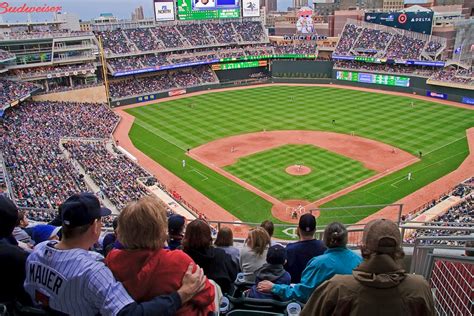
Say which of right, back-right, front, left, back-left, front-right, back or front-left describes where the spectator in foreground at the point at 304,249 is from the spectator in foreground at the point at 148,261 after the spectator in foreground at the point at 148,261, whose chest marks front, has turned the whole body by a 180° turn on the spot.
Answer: back-left

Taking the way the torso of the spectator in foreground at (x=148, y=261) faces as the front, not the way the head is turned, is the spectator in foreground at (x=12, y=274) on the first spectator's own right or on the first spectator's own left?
on the first spectator's own left

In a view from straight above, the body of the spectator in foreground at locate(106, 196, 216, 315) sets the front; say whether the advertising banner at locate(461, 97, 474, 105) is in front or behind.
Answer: in front

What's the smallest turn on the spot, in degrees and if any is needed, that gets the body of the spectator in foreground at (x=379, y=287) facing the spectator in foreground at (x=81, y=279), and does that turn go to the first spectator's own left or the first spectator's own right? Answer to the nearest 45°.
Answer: approximately 90° to the first spectator's own left

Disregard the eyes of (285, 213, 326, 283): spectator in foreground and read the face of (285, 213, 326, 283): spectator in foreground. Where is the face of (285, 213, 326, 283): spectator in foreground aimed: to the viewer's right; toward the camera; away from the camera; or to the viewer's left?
away from the camera

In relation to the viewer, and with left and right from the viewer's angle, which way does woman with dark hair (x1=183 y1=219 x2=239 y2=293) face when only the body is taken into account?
facing away from the viewer

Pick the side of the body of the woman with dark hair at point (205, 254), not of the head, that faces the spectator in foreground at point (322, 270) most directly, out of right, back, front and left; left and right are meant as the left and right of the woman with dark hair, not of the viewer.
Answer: right

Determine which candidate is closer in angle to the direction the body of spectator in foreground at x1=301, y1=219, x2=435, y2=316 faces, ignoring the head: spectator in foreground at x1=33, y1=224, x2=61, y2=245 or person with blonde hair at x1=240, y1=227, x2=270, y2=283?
the person with blonde hair

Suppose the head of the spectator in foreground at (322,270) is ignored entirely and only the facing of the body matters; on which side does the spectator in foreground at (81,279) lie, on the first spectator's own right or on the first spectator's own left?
on the first spectator's own left

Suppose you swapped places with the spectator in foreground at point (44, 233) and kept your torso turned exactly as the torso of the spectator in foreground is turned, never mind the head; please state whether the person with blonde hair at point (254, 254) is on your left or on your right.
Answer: on your right

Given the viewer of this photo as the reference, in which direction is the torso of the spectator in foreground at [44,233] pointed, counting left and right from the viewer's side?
facing away from the viewer and to the right of the viewer

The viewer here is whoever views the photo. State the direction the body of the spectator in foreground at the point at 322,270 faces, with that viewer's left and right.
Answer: facing away from the viewer

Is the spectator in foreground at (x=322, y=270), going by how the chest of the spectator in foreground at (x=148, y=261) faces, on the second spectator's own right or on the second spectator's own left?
on the second spectator's own right
